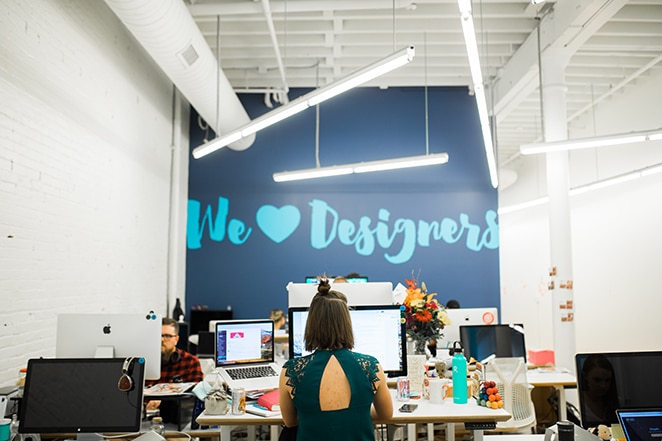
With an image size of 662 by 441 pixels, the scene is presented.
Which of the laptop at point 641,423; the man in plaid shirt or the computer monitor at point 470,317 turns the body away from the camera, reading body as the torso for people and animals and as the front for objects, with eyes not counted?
the computer monitor

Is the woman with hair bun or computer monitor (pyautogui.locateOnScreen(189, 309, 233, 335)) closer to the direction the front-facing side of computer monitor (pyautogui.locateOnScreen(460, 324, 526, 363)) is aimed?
the woman with hair bun

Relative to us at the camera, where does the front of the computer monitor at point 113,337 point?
facing away from the viewer

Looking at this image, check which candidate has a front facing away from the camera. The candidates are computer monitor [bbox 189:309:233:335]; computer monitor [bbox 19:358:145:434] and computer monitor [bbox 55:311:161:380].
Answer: computer monitor [bbox 55:311:161:380]

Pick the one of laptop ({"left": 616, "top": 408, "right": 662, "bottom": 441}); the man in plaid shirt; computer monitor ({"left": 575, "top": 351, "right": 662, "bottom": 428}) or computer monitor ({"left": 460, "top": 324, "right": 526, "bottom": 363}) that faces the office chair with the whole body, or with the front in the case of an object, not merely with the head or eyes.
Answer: computer monitor ({"left": 460, "top": 324, "right": 526, "bottom": 363})

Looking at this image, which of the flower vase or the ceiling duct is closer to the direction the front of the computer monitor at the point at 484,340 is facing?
the flower vase

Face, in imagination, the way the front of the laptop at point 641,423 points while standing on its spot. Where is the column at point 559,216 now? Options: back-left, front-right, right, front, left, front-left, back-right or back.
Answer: back-right

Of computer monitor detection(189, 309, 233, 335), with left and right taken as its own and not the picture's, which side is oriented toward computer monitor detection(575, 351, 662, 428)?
front

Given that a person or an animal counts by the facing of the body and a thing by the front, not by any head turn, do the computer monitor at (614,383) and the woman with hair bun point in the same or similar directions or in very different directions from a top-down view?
very different directions

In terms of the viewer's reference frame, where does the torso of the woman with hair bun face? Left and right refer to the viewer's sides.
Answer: facing away from the viewer

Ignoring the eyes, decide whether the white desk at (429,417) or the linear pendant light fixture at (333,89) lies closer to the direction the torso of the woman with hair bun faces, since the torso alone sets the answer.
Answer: the linear pendant light fixture

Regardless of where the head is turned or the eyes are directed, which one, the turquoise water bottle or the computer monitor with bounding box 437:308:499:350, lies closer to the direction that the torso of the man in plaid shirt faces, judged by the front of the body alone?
the turquoise water bottle

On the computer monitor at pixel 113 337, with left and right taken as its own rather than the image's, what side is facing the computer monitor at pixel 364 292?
right
